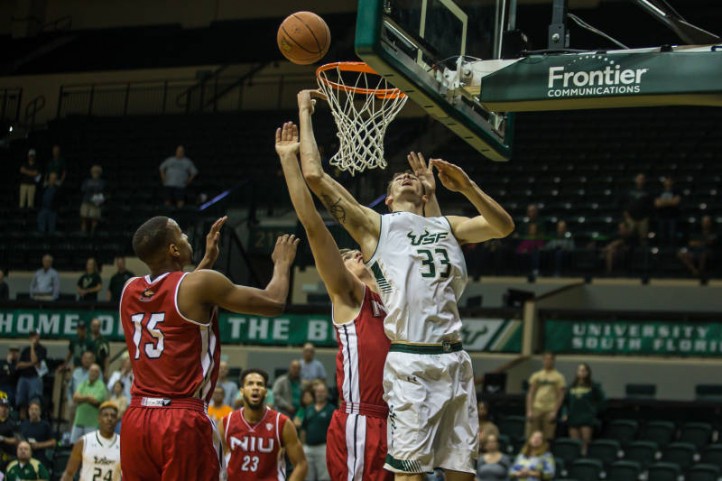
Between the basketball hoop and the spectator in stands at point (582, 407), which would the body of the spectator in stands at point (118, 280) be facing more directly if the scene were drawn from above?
the basketball hoop

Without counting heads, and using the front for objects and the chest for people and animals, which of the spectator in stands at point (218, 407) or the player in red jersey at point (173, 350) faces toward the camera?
the spectator in stands

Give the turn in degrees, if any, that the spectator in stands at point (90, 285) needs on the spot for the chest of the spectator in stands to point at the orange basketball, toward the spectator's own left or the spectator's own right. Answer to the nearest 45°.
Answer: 0° — they already face it

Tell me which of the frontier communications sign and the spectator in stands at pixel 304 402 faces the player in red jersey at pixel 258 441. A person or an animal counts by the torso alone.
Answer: the spectator in stands

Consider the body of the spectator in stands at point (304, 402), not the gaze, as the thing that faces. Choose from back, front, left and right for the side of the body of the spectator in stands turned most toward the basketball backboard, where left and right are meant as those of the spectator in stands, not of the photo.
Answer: front

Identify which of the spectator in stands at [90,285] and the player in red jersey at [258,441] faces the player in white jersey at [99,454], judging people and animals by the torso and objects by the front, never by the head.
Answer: the spectator in stands

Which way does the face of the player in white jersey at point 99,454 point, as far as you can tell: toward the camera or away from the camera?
toward the camera

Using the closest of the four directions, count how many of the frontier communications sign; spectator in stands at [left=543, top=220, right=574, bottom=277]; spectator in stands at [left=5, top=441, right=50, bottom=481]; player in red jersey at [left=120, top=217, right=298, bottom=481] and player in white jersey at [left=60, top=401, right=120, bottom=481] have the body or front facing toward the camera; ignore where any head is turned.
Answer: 4

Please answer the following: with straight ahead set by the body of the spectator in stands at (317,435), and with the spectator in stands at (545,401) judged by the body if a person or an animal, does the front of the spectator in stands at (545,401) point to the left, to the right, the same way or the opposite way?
the same way

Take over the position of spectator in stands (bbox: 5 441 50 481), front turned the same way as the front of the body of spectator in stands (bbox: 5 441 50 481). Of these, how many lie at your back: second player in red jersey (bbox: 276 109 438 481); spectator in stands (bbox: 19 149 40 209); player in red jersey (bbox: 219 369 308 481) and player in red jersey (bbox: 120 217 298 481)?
1

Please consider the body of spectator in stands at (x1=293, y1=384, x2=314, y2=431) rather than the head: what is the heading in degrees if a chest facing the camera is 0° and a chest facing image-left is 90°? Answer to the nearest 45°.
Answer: approximately 0°

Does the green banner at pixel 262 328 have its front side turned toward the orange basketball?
yes

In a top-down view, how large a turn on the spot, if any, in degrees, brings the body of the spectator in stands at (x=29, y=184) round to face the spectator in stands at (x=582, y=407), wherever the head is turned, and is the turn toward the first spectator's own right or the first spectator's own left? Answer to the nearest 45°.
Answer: approximately 45° to the first spectator's own left

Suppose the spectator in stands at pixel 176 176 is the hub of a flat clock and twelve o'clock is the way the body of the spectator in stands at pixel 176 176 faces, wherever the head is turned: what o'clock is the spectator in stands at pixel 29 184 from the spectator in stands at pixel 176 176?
the spectator in stands at pixel 29 184 is roughly at 4 o'clock from the spectator in stands at pixel 176 176.

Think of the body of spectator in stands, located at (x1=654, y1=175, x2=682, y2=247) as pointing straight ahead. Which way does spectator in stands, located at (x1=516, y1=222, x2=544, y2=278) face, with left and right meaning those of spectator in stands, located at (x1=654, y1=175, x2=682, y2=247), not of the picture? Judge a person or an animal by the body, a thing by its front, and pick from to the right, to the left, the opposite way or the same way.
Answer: the same way

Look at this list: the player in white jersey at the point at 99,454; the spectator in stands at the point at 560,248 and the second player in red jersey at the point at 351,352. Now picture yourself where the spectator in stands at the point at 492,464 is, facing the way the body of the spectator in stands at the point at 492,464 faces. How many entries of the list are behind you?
1

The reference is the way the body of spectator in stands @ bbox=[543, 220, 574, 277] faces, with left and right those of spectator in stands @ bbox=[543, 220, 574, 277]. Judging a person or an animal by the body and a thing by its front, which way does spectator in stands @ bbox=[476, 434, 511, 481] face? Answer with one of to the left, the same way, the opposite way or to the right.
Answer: the same way

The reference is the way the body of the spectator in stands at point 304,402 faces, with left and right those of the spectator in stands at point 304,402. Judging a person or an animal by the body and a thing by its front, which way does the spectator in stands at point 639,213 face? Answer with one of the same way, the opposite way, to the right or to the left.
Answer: the same way

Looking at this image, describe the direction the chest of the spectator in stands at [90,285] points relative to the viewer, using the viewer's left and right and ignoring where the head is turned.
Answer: facing the viewer

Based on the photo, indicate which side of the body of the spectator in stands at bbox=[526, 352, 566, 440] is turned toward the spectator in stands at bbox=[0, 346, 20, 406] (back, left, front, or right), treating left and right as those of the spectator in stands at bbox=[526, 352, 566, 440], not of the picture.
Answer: right

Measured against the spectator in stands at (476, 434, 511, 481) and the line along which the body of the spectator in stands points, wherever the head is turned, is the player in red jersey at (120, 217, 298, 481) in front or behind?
in front

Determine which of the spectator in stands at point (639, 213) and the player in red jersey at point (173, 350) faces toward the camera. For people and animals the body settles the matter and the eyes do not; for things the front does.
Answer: the spectator in stands
